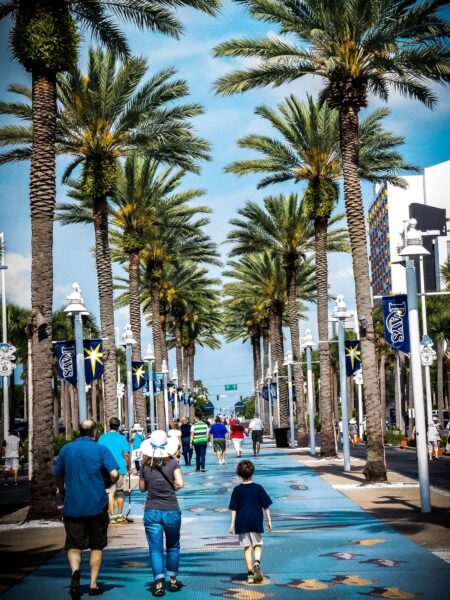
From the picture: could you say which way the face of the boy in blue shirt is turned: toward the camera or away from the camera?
away from the camera

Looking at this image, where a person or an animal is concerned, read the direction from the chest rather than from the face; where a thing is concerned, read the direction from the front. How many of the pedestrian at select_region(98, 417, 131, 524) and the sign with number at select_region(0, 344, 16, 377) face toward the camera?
1

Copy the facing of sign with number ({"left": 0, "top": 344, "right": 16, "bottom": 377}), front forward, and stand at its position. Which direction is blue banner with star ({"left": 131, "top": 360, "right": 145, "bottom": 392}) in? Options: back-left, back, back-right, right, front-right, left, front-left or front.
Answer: left

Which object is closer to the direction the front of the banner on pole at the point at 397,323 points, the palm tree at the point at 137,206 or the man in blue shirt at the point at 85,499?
the man in blue shirt

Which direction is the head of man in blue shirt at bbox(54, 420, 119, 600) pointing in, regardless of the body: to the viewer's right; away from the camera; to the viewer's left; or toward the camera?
away from the camera

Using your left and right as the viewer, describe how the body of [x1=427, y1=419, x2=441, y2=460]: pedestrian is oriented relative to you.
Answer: facing away from the viewer

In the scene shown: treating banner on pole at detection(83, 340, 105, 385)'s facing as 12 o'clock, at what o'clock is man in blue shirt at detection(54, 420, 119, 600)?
The man in blue shirt is roughly at 12 o'clock from the banner on pole.

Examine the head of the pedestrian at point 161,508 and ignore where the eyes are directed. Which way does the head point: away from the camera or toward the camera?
away from the camera

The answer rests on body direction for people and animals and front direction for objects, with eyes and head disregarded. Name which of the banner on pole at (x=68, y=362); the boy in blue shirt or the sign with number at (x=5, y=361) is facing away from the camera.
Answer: the boy in blue shirt

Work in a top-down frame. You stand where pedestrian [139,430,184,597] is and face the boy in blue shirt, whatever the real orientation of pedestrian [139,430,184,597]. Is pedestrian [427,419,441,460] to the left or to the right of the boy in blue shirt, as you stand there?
left

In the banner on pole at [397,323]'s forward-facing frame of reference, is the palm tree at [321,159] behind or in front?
behind

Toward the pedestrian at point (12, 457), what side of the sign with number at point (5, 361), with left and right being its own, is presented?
front
